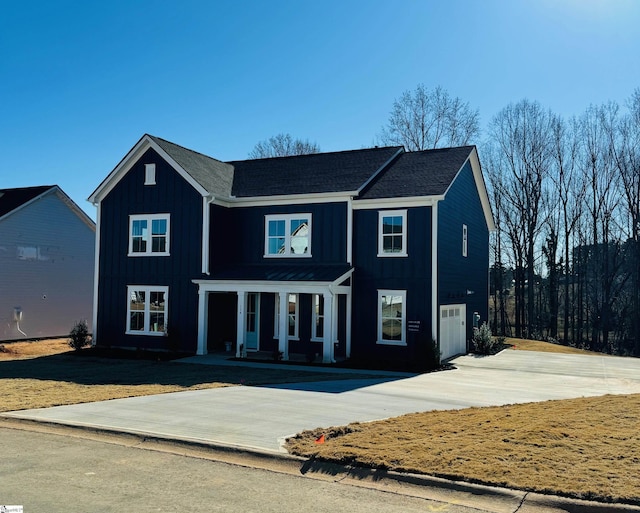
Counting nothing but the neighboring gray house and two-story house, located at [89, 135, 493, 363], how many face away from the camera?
0

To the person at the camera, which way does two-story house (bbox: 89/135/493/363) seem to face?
facing the viewer

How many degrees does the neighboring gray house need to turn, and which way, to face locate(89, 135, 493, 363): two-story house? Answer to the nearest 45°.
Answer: approximately 90° to its left

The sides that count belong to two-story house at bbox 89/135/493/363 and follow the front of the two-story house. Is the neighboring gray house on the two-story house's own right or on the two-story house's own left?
on the two-story house's own right

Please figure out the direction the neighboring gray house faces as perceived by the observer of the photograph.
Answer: facing the viewer and to the left of the viewer

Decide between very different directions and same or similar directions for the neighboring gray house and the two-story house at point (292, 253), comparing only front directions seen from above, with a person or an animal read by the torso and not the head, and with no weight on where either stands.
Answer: same or similar directions
